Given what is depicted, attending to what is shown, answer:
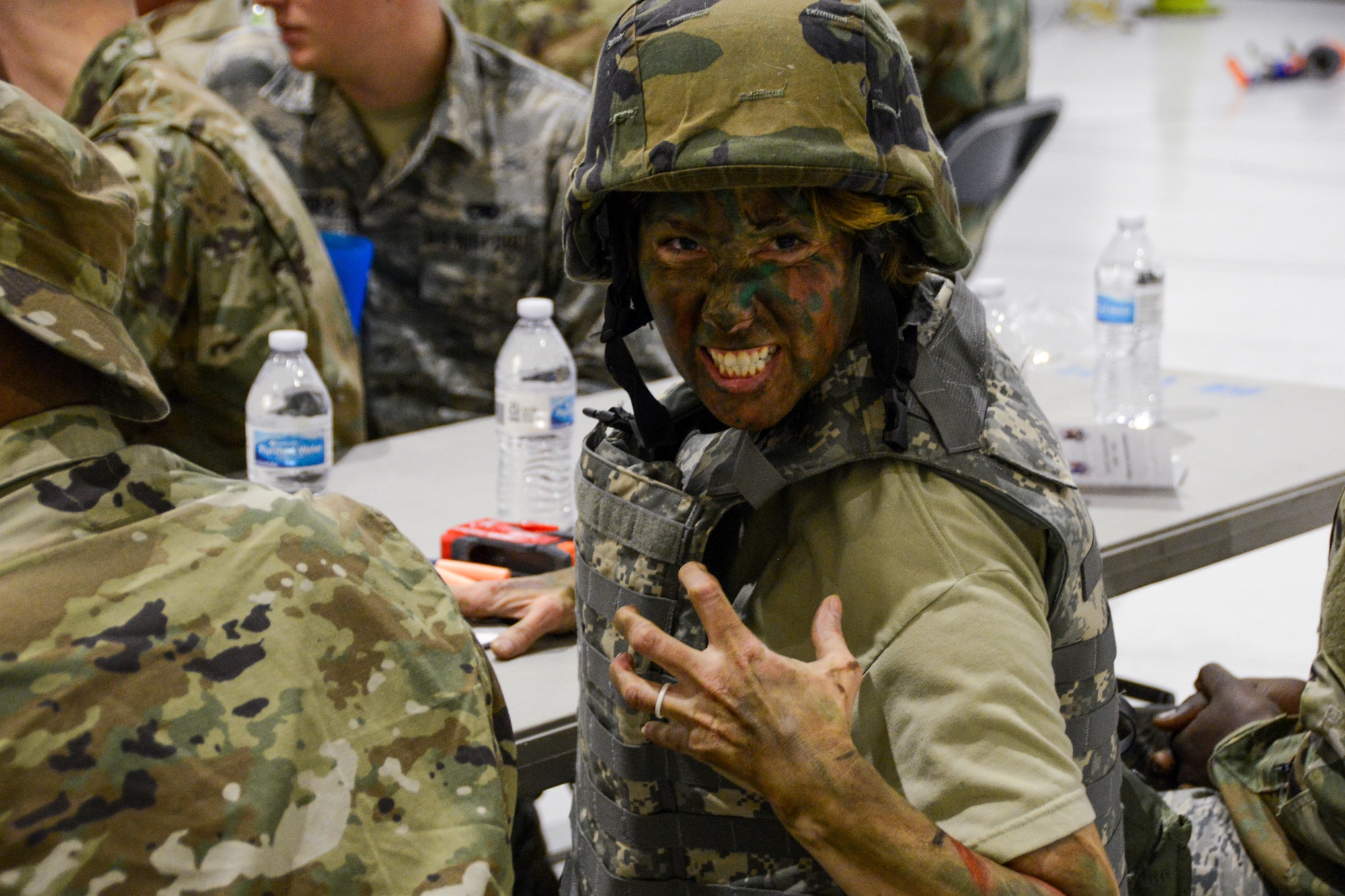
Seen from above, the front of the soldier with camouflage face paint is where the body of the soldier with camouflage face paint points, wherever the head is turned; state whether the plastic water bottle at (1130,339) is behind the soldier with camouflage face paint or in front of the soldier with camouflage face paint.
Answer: behind

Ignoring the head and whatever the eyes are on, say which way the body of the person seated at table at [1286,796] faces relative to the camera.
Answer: to the viewer's left

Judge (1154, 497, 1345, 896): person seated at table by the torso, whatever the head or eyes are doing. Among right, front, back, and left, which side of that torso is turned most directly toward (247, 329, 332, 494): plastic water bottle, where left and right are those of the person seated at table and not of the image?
front

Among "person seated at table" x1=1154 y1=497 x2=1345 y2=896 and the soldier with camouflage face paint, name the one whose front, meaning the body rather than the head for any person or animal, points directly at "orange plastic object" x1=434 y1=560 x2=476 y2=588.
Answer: the person seated at table

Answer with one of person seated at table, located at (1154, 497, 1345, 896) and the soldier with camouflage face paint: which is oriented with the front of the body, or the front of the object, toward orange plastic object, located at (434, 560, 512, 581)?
the person seated at table

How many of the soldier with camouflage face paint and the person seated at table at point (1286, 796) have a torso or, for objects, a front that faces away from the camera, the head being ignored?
0

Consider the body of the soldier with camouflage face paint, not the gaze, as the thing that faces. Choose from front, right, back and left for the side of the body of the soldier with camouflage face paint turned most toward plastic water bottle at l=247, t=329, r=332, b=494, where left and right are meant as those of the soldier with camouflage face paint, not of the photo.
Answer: right

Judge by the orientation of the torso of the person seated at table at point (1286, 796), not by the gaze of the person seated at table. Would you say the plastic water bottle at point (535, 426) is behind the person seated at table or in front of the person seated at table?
in front

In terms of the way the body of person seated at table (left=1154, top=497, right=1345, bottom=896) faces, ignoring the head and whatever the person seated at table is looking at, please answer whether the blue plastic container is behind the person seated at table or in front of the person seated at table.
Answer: in front

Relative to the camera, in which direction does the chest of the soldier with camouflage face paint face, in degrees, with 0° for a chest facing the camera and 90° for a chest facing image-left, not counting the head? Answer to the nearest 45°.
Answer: approximately 45°
